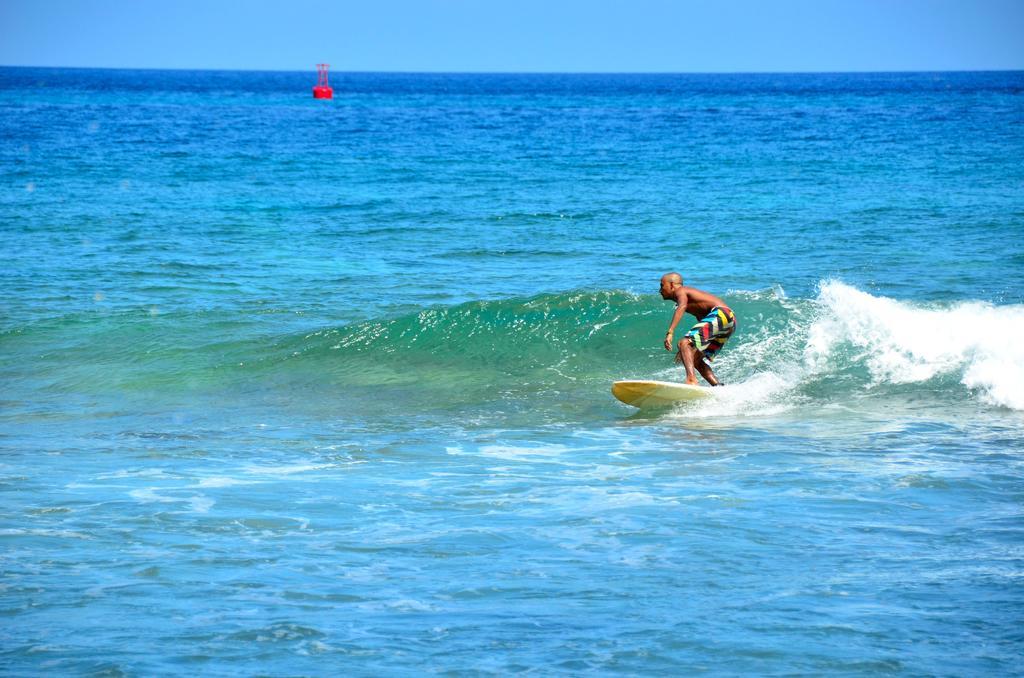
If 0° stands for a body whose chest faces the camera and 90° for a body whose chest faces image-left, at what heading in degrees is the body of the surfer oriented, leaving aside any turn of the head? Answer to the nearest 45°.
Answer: approximately 90°

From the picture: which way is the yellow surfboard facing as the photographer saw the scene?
facing to the left of the viewer

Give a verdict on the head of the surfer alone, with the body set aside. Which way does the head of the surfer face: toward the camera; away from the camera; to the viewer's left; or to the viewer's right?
to the viewer's left
